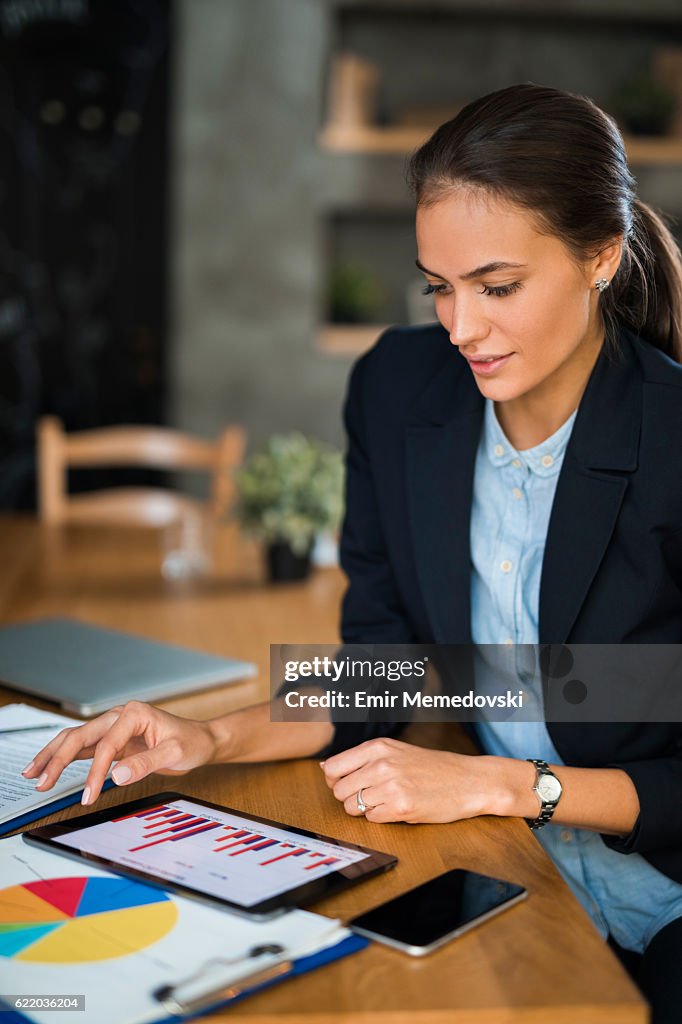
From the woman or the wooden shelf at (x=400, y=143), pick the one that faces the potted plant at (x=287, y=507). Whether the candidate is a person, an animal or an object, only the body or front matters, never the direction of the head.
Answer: the wooden shelf

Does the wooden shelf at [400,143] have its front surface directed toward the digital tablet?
yes

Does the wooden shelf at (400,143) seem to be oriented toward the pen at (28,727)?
yes

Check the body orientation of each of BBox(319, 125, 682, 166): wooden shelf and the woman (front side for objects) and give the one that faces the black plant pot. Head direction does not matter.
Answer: the wooden shelf
